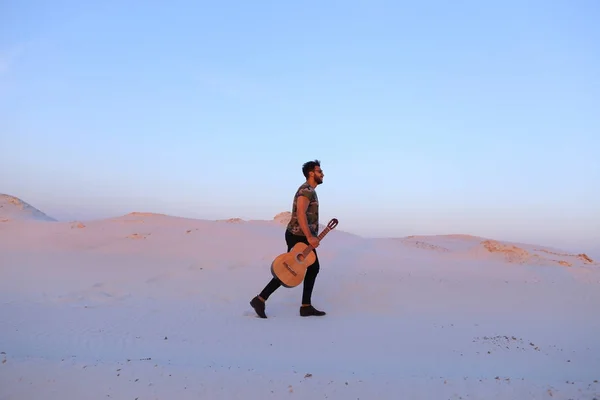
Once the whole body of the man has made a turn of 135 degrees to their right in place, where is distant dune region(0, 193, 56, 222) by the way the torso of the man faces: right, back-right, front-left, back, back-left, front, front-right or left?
right

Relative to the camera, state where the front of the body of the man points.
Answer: to the viewer's right

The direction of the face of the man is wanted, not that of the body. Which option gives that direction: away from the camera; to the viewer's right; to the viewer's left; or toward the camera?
to the viewer's right
